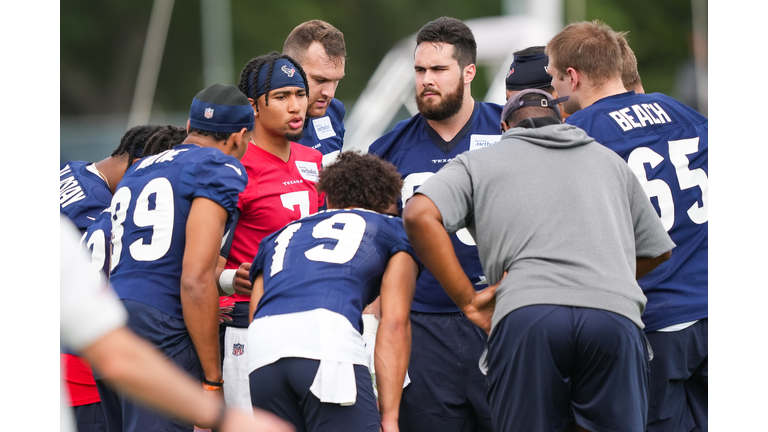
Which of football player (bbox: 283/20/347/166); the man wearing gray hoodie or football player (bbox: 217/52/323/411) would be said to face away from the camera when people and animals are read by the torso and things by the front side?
the man wearing gray hoodie

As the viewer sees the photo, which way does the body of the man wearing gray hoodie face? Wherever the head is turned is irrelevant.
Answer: away from the camera

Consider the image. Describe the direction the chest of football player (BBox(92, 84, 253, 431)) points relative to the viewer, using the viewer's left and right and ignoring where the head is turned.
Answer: facing away from the viewer and to the right of the viewer

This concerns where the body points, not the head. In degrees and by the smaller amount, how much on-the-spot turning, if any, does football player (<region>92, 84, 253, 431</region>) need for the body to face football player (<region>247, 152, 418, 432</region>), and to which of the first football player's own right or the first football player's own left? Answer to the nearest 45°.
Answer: approximately 90° to the first football player's own right

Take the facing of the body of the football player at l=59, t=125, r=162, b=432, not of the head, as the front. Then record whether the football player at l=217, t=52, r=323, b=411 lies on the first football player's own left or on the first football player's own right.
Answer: on the first football player's own right

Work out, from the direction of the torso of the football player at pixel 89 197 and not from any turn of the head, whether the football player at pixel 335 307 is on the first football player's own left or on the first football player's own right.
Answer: on the first football player's own right

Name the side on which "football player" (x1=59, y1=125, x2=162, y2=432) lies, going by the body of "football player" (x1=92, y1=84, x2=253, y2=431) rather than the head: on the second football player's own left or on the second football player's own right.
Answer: on the second football player's own left

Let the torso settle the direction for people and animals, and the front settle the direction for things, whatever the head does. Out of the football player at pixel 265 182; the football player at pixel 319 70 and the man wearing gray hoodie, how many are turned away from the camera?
1

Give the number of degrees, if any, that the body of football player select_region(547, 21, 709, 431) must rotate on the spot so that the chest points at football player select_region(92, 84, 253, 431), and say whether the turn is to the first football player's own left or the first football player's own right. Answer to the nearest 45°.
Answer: approximately 45° to the first football player's own left
